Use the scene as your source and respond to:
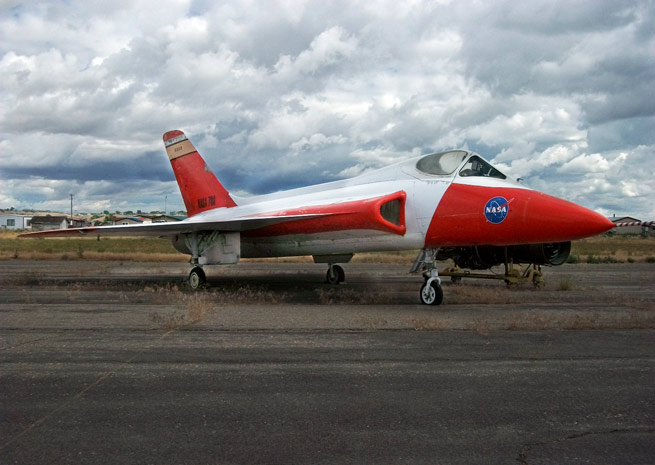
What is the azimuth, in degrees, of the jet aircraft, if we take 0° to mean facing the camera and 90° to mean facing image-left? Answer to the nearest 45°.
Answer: approximately 315°
